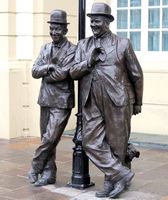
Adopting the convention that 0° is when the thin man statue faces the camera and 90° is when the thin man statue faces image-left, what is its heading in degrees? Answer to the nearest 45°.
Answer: approximately 45°

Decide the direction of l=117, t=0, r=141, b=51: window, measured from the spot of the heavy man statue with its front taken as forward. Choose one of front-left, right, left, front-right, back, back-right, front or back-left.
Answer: back-right

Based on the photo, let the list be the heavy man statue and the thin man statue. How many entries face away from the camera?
0

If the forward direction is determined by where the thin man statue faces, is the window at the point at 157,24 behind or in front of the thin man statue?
behind

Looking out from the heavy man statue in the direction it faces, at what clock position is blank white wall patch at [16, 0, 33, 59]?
The blank white wall patch is roughly at 4 o'clock from the heavy man statue.

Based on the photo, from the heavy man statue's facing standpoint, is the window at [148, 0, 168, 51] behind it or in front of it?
behind

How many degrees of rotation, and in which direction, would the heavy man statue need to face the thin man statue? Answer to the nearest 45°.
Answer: approximately 90° to its right
